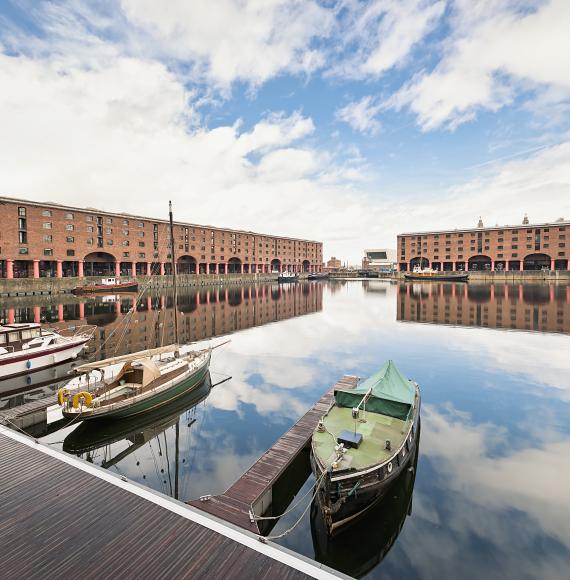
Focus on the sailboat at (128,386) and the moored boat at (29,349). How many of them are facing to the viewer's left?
0

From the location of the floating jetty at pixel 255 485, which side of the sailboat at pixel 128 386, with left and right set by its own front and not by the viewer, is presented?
right

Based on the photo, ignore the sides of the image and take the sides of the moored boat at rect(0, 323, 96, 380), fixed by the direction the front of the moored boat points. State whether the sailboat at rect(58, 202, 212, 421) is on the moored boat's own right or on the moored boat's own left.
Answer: on the moored boat's own right

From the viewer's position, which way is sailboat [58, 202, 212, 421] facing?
facing away from the viewer and to the right of the viewer

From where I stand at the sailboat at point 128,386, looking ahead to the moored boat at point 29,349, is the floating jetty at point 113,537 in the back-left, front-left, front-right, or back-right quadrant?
back-left

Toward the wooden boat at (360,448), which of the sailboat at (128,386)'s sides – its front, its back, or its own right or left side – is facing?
right

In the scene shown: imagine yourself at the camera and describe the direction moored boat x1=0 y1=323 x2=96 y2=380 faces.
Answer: facing away from the viewer and to the right of the viewer

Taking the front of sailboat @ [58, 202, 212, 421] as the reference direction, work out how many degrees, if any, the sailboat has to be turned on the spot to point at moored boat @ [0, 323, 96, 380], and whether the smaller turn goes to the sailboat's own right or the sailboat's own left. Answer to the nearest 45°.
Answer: approximately 90° to the sailboat's own left

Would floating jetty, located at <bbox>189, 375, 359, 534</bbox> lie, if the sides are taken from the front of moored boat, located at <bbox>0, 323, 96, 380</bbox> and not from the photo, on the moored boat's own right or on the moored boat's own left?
on the moored boat's own right
